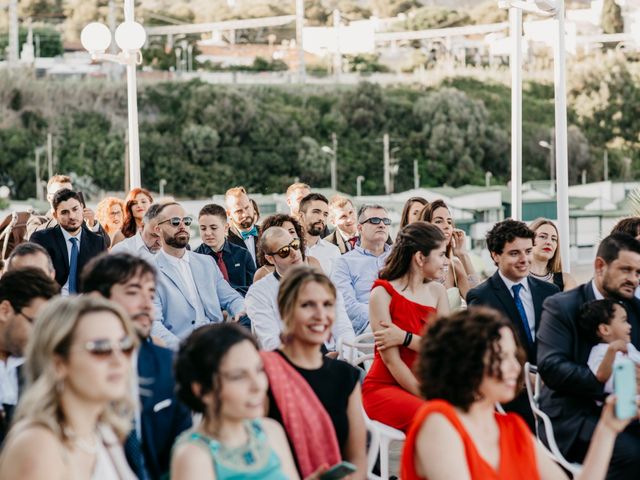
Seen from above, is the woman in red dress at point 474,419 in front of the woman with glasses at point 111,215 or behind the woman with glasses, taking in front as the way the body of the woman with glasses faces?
in front

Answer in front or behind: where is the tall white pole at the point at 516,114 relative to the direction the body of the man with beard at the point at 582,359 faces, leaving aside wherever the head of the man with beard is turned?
behind

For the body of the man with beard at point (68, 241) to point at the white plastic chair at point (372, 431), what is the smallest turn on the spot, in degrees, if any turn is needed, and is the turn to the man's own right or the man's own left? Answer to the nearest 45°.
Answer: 0° — they already face it

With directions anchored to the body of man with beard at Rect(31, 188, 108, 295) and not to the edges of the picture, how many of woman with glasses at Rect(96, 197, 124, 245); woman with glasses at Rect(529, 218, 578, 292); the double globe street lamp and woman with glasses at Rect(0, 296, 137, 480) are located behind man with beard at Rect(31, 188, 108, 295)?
2

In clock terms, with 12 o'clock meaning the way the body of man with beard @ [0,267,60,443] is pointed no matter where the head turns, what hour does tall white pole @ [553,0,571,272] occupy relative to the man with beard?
The tall white pole is roughly at 9 o'clock from the man with beard.

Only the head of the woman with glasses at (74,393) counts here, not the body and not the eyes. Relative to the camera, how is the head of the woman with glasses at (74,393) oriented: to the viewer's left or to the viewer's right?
to the viewer's right

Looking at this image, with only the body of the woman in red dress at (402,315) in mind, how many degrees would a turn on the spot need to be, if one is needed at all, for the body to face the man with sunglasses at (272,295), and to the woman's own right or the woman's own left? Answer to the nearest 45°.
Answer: approximately 180°

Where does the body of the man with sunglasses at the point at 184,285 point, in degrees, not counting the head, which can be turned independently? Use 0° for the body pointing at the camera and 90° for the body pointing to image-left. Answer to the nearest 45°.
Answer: approximately 315°

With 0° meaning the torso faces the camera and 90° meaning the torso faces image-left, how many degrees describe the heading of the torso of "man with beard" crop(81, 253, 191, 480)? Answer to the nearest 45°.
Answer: approximately 315°

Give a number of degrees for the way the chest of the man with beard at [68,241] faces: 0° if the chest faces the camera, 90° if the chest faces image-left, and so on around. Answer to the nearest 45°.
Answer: approximately 0°
